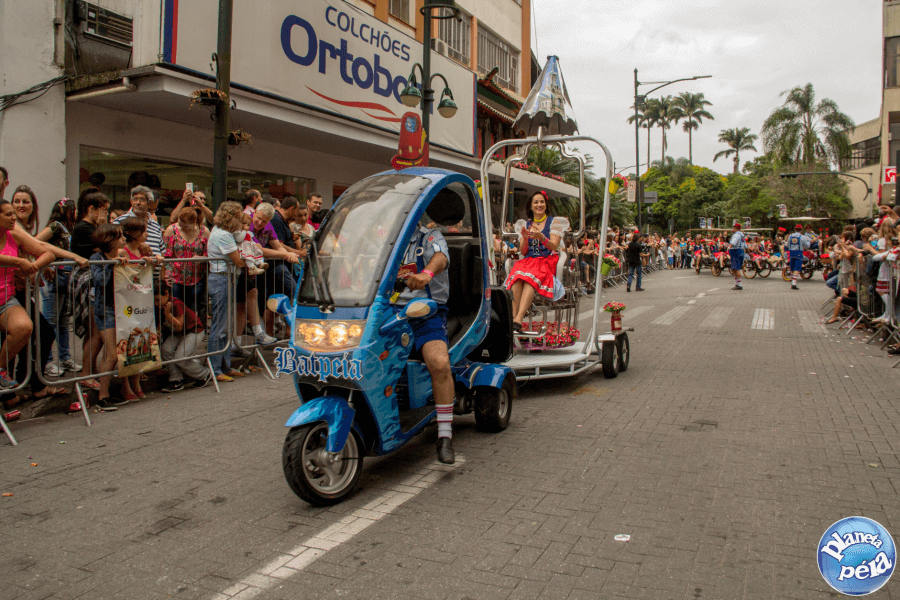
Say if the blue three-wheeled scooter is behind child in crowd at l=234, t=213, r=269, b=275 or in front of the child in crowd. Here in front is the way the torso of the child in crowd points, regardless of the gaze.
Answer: in front

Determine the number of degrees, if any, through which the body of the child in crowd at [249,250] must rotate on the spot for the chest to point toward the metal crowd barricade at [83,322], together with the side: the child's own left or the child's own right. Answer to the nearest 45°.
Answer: approximately 90° to the child's own right

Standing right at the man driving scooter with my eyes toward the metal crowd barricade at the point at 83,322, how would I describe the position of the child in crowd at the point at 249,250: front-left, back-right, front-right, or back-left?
front-right

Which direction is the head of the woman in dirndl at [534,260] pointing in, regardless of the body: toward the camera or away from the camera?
toward the camera

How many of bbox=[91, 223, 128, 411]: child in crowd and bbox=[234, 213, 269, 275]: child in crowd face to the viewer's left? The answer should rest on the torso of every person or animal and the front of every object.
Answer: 0

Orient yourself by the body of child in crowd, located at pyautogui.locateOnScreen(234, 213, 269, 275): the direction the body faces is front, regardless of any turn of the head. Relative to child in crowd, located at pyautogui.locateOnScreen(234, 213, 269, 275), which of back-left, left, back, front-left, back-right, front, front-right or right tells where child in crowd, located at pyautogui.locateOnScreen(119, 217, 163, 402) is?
right

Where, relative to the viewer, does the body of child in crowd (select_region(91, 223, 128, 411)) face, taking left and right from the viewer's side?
facing to the right of the viewer

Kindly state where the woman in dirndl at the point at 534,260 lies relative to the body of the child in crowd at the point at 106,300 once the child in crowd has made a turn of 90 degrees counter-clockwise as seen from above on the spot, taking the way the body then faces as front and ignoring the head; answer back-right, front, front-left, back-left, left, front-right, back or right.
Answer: right

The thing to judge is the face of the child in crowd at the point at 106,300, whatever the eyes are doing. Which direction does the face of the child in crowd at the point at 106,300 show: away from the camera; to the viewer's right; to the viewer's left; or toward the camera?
to the viewer's right

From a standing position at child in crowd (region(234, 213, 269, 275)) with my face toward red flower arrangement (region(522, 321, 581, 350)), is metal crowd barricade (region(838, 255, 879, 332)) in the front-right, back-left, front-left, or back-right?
front-left

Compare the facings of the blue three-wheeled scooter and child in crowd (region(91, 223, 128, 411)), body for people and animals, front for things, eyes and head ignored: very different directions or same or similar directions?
very different directions

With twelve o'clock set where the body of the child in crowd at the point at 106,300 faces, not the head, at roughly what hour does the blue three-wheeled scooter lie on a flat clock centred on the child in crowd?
The blue three-wheeled scooter is roughly at 2 o'clock from the child in crowd.

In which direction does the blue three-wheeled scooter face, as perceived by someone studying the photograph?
facing the viewer and to the left of the viewer
